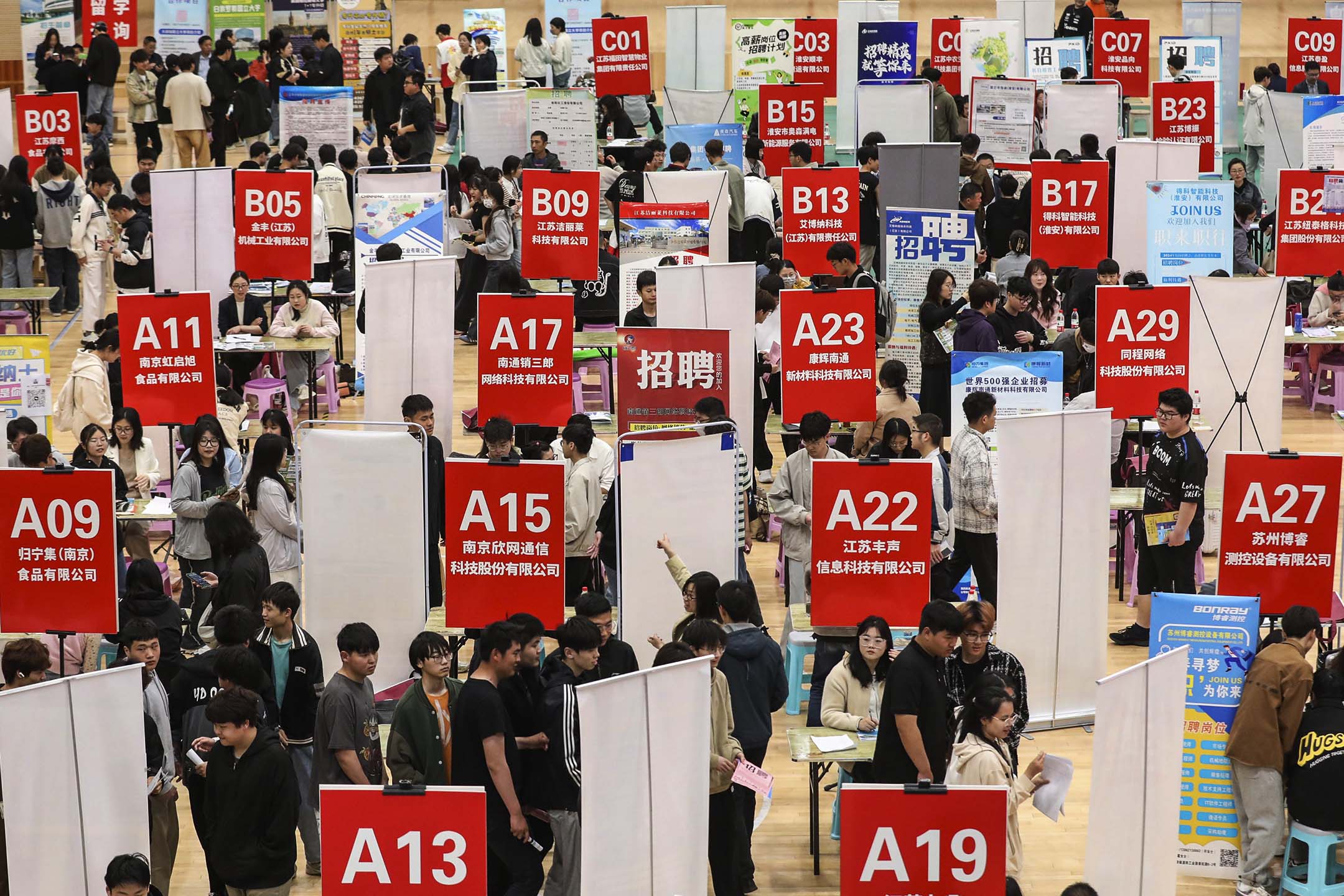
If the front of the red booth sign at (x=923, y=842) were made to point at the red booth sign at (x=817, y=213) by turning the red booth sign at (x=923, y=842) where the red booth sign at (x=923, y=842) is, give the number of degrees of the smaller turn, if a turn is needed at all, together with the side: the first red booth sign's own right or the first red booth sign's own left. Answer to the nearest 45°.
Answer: approximately 180°

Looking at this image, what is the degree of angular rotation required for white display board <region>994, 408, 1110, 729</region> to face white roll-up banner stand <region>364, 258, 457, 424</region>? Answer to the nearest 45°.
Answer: approximately 90° to its left

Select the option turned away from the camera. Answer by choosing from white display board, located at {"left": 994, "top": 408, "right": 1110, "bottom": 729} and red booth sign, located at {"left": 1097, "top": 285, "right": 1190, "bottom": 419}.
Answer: the white display board

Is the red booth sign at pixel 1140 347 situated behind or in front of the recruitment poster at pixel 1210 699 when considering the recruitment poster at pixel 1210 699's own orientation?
behind

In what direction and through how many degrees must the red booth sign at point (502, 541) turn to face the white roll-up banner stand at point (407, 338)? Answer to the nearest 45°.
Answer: approximately 180°

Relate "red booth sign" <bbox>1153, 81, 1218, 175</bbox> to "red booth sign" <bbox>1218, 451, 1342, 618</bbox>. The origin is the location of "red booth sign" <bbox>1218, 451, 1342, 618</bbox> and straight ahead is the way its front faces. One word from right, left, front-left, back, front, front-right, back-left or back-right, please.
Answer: back

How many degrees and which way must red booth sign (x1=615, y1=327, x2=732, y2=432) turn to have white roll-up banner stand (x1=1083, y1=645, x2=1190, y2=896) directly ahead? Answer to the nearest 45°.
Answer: approximately 45° to its left

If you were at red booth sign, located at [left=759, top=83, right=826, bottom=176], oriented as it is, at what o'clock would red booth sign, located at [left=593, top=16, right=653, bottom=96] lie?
red booth sign, located at [left=593, top=16, right=653, bottom=96] is roughly at 5 o'clock from red booth sign, located at [left=759, top=83, right=826, bottom=176].

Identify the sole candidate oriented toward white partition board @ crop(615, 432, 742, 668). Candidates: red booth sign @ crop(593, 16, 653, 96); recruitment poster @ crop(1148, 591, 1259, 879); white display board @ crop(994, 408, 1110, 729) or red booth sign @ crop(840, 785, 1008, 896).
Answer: red booth sign @ crop(593, 16, 653, 96)

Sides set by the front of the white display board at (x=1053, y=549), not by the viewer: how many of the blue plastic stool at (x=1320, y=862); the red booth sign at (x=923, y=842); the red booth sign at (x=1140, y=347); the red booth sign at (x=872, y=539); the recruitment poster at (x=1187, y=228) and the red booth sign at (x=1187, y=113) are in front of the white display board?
3

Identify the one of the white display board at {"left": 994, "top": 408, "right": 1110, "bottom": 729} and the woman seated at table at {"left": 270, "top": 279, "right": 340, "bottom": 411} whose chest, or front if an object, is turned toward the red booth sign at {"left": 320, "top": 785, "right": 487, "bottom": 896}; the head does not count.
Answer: the woman seated at table
